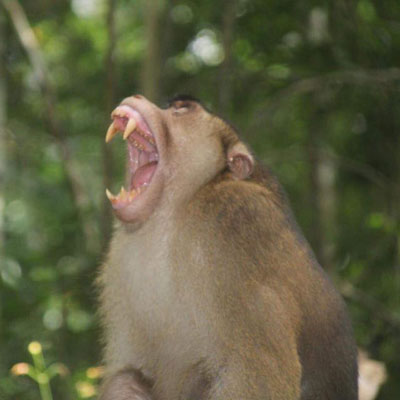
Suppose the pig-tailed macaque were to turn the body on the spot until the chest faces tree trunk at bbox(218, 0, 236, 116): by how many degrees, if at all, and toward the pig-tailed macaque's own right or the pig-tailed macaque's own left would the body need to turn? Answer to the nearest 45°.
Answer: approximately 135° to the pig-tailed macaque's own right

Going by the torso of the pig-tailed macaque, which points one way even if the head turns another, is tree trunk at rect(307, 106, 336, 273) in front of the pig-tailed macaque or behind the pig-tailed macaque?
behind

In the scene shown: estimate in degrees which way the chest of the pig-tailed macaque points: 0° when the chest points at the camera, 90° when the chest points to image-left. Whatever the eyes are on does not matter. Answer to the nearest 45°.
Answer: approximately 45°

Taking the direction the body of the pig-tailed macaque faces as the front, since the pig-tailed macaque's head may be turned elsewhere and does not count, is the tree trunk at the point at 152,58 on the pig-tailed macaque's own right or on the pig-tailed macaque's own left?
on the pig-tailed macaque's own right

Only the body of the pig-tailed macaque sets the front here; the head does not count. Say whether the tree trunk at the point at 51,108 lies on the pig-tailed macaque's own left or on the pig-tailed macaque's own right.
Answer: on the pig-tailed macaque's own right
